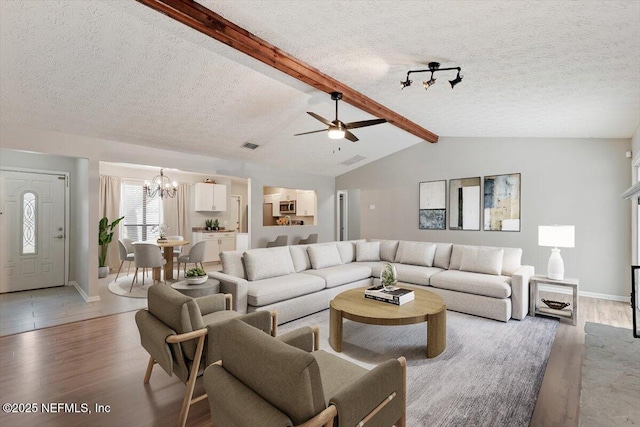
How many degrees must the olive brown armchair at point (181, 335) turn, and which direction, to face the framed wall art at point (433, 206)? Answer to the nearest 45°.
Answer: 0° — it already faces it

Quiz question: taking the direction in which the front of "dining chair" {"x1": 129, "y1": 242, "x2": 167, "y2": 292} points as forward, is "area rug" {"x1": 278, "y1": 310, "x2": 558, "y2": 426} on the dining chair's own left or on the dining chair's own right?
on the dining chair's own right

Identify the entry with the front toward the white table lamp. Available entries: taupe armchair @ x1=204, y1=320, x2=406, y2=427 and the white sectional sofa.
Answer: the taupe armchair

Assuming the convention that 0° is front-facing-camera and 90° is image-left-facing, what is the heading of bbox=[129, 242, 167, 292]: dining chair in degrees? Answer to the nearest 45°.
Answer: approximately 225°

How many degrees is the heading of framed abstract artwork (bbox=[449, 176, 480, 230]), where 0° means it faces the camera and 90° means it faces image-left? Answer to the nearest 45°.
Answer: approximately 45°

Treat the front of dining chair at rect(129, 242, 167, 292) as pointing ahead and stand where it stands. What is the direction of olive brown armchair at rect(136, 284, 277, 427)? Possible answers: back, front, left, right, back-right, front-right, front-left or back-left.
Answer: back-right

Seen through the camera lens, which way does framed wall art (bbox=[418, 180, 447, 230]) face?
facing the viewer and to the left of the viewer

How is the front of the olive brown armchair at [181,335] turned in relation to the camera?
facing away from the viewer and to the right of the viewer

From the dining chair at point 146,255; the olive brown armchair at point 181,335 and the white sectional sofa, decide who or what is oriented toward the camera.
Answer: the white sectional sofa

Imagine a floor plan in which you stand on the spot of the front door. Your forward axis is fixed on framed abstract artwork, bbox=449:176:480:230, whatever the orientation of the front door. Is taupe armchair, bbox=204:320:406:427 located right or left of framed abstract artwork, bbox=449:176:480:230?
right

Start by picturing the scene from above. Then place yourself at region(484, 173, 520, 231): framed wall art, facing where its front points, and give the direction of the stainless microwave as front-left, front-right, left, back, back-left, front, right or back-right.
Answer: front-right

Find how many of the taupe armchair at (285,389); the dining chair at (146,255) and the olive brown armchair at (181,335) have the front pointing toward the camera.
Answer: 0

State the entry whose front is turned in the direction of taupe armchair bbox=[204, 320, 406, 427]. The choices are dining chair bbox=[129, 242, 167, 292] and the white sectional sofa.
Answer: the white sectional sofa

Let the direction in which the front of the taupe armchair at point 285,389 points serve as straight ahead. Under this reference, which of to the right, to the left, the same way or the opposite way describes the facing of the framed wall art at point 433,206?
the opposite way

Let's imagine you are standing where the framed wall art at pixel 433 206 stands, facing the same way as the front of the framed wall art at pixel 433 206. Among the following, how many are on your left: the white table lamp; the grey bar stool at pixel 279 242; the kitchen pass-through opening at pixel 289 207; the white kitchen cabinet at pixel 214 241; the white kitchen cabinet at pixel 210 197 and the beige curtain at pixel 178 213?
1

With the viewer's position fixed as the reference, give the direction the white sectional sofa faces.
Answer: facing the viewer
